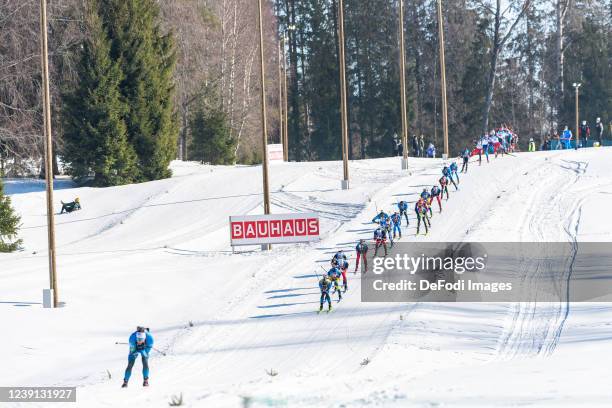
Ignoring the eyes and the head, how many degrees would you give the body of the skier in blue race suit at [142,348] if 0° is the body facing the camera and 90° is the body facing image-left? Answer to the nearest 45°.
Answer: approximately 0°

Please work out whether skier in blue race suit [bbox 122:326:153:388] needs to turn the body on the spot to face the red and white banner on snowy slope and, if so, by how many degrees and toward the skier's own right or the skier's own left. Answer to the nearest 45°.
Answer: approximately 180°

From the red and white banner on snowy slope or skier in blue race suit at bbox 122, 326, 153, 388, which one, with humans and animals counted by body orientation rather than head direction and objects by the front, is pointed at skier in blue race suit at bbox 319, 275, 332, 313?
the red and white banner on snowy slope

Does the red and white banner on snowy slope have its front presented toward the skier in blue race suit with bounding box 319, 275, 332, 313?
yes

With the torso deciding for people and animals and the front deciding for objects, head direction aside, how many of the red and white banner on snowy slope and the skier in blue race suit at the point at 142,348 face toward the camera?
2

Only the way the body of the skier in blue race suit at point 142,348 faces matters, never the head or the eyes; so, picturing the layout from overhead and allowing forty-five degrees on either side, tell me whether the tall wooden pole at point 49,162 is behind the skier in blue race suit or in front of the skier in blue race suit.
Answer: behind

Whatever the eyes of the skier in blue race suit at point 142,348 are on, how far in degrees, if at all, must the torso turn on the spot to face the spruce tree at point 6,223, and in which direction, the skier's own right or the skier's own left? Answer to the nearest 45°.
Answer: approximately 180°

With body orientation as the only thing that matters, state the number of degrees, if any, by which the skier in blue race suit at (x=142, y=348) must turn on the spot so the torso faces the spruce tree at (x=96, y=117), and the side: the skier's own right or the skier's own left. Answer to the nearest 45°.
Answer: approximately 180°

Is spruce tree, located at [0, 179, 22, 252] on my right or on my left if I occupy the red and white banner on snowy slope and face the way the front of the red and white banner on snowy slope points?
on my right
